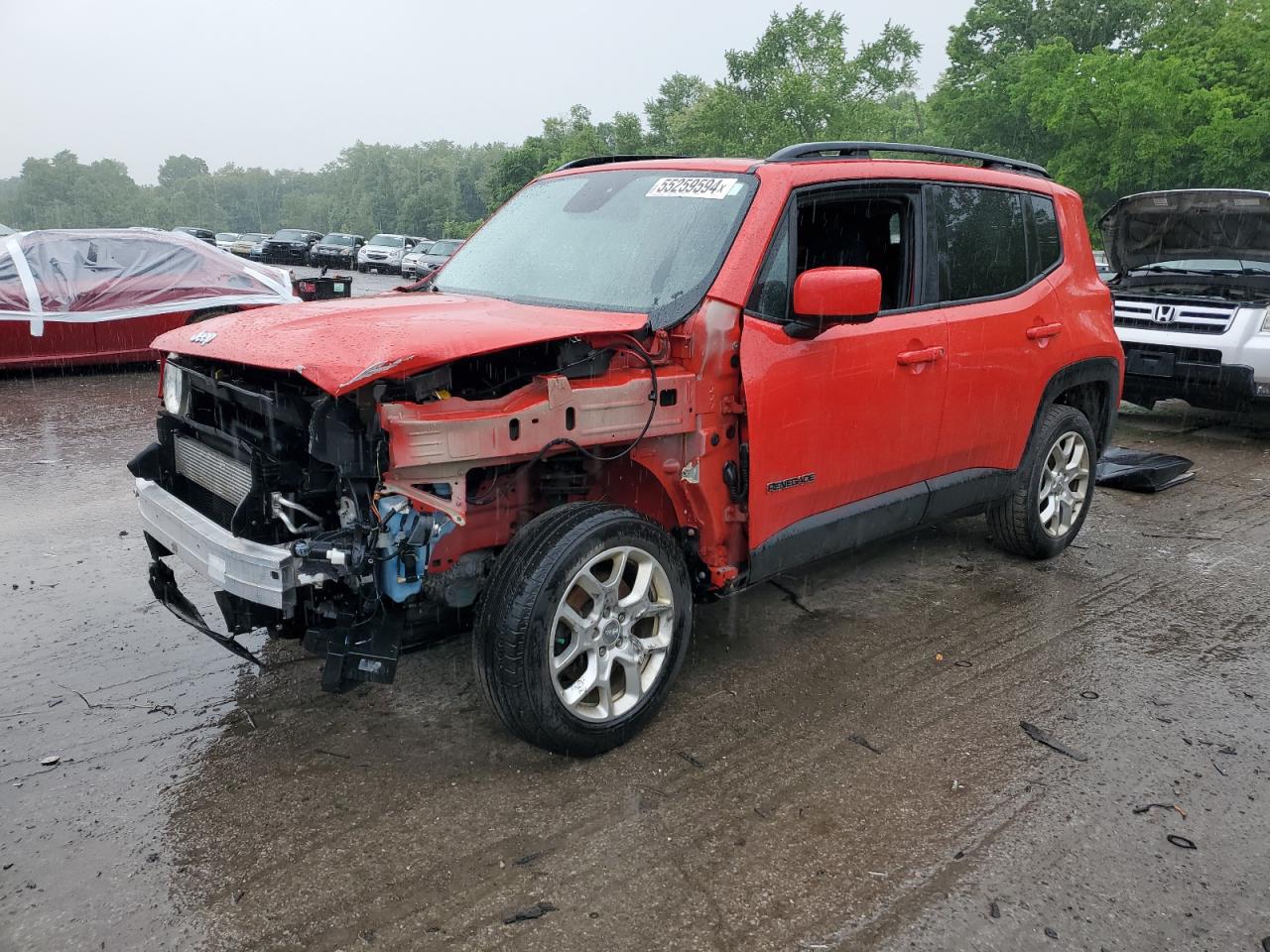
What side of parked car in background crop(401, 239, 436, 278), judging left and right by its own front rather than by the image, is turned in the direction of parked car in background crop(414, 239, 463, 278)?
left

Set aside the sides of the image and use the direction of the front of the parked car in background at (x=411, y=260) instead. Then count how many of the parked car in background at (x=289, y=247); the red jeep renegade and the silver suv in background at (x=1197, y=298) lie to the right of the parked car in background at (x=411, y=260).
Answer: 1

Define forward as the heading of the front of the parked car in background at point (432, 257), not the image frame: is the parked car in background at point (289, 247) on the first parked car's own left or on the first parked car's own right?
on the first parked car's own right

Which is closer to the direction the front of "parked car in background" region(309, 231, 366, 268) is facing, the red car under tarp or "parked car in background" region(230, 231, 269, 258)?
the red car under tarp

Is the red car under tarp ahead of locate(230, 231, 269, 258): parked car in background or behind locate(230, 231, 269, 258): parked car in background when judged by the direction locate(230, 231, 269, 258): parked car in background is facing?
ahead

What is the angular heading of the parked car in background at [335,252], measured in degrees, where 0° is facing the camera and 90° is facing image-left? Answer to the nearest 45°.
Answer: approximately 45°

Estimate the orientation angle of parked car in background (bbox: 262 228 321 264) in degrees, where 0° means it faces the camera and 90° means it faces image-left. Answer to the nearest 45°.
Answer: approximately 45°

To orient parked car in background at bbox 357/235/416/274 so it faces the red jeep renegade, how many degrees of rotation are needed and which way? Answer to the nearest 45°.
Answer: approximately 45° to its left
